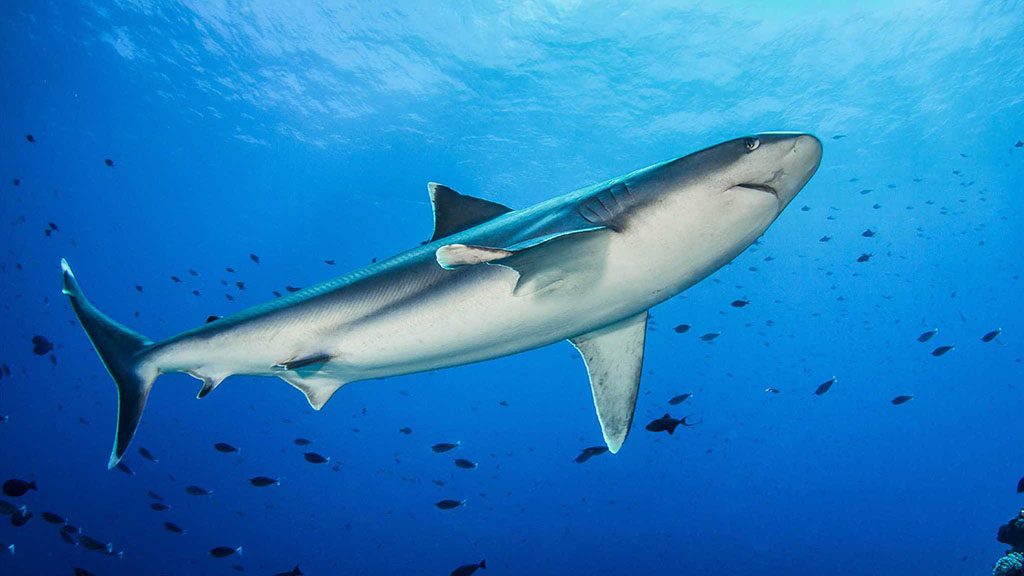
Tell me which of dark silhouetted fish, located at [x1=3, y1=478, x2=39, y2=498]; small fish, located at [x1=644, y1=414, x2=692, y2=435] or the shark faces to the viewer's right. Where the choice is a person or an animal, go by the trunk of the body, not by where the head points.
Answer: the shark

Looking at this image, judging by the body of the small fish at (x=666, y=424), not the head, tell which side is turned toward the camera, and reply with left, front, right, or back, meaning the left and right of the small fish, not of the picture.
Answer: left

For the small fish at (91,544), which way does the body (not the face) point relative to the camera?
to the viewer's left

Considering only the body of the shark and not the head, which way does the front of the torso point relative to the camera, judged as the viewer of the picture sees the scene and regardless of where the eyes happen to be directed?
to the viewer's right

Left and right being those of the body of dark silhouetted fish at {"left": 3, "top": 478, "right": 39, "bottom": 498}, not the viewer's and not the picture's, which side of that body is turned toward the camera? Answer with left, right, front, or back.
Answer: left

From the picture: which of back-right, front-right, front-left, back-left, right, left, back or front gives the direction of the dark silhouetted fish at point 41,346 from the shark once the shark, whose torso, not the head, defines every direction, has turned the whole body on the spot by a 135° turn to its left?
front

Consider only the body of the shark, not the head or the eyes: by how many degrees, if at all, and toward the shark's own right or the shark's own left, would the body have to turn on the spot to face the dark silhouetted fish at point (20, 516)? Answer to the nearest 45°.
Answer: approximately 135° to the shark's own left
